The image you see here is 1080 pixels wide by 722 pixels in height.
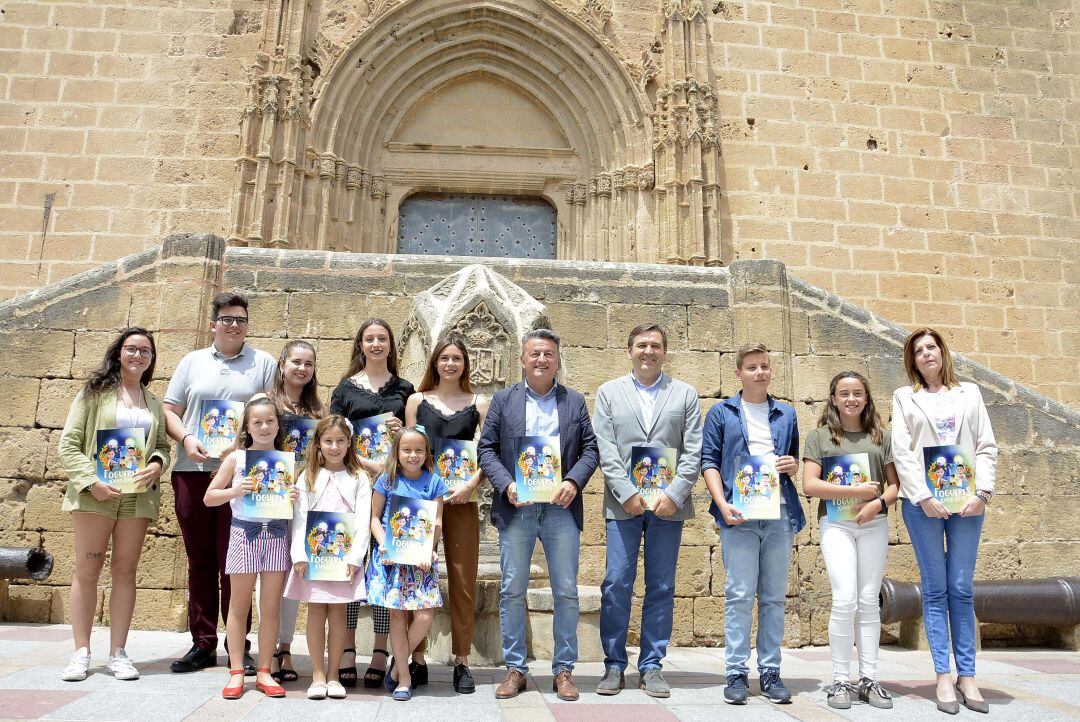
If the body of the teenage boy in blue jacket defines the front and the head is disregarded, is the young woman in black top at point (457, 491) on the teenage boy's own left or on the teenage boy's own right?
on the teenage boy's own right

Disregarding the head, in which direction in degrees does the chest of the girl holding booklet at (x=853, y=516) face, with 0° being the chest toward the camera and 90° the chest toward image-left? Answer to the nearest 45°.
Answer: approximately 0°

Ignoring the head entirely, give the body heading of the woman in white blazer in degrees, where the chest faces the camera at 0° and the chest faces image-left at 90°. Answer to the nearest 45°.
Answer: approximately 0°

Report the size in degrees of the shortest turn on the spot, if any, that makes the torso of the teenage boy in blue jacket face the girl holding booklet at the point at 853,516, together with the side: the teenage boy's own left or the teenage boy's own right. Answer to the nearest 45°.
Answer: approximately 90° to the teenage boy's own left

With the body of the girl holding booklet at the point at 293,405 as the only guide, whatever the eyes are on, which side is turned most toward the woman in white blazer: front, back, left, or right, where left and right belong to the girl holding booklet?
left
